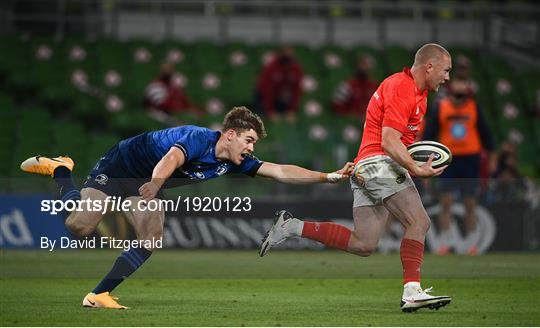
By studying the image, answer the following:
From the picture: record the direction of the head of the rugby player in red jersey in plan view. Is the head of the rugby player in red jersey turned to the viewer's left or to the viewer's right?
to the viewer's right

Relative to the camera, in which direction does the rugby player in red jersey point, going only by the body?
to the viewer's right

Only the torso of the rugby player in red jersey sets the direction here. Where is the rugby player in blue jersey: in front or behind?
behind
